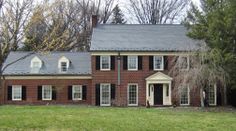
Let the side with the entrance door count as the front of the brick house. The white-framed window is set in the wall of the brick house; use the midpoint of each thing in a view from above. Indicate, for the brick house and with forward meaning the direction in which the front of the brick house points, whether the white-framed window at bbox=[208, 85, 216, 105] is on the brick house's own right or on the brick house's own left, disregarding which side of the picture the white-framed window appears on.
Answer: on the brick house's own left

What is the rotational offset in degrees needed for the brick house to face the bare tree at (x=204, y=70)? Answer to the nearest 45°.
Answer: approximately 45° to its left

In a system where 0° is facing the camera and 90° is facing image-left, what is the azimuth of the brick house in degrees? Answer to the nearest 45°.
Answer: approximately 0°
